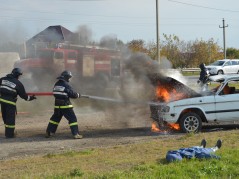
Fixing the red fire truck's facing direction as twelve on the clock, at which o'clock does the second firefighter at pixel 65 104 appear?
The second firefighter is roughly at 9 o'clock from the red fire truck.

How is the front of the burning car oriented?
to the viewer's left

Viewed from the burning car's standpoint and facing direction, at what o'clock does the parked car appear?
The parked car is roughly at 3 o'clock from the burning car.

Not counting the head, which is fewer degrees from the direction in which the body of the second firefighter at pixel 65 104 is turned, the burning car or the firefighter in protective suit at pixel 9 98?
the burning car

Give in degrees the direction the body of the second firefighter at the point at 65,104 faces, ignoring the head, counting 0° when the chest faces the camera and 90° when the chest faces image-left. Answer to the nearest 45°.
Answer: approximately 225°

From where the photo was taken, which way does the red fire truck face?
to the viewer's left

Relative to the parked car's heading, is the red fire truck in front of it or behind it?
in front

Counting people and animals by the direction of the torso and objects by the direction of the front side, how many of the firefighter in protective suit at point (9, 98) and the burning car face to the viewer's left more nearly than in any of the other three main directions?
1

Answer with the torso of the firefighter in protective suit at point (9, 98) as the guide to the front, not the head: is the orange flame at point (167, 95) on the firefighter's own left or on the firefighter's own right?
on the firefighter's own right

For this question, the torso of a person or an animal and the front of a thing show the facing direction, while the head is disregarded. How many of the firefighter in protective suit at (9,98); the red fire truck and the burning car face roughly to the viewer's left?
2

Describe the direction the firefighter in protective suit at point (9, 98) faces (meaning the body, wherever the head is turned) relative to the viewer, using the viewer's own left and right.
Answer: facing away from the viewer and to the right of the viewer

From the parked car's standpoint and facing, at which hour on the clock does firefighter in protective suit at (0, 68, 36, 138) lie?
The firefighter in protective suit is roughly at 11 o'clock from the parked car.

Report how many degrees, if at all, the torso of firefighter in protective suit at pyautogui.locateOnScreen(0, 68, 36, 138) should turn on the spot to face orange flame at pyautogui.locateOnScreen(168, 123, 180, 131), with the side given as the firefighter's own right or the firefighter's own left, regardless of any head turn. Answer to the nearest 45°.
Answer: approximately 45° to the firefighter's own right

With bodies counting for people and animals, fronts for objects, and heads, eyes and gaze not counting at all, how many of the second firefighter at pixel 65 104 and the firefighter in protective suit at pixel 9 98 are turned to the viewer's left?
0
